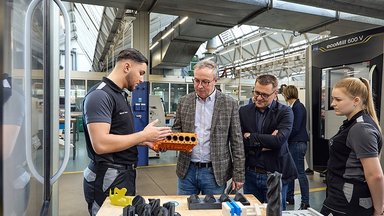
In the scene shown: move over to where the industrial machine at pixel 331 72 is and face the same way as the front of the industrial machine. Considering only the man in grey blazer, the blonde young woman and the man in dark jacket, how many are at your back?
0

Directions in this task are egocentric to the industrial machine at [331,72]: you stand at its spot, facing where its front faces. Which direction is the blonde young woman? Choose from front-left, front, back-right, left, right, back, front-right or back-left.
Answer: front-left

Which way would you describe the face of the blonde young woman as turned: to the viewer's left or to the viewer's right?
to the viewer's left

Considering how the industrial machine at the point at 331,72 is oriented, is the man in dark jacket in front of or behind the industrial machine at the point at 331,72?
in front

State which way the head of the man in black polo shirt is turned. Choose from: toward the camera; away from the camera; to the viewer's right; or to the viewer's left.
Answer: to the viewer's right

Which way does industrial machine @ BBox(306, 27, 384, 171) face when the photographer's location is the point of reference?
facing the viewer and to the left of the viewer

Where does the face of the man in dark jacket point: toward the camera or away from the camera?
toward the camera

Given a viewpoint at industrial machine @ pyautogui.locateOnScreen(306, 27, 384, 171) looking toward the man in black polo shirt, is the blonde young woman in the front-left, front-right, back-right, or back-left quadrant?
front-left

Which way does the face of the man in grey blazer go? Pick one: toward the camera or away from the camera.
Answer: toward the camera

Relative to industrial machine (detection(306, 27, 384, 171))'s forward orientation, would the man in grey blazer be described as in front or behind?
in front

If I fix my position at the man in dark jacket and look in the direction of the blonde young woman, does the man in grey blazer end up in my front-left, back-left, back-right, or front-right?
back-right
